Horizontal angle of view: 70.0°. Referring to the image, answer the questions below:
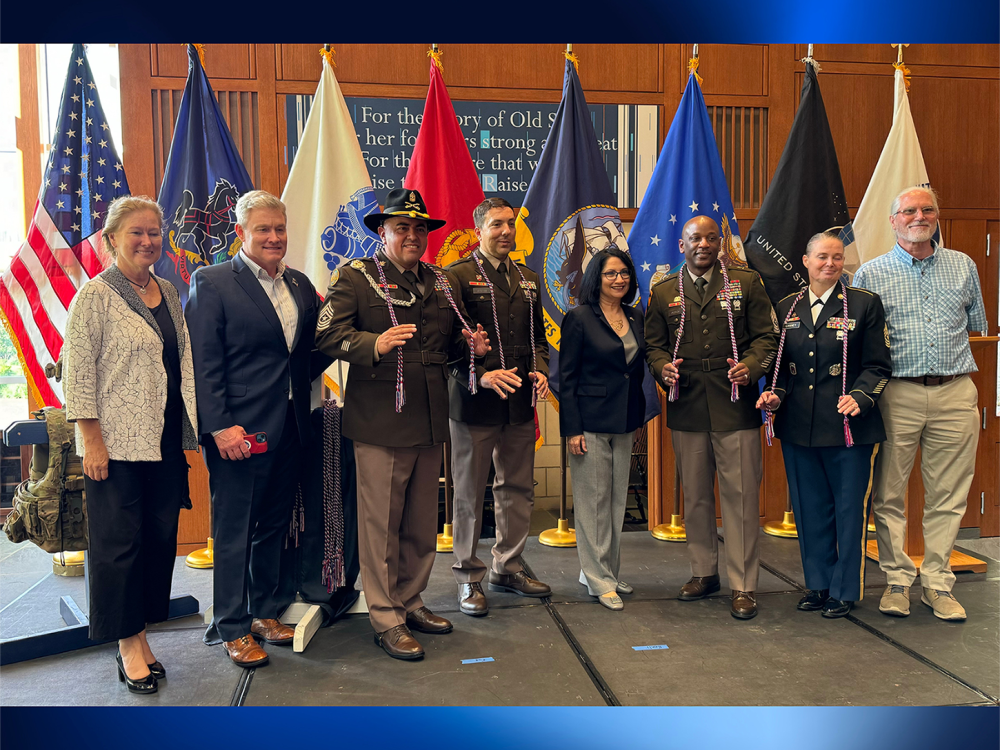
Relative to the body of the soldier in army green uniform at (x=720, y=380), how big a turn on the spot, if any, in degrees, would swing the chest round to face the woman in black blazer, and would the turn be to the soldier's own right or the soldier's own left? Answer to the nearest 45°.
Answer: approximately 90° to the soldier's own right

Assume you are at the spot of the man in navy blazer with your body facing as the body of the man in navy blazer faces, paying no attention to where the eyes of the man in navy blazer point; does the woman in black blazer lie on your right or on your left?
on your left

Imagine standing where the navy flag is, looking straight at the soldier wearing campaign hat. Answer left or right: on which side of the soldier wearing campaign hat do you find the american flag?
right

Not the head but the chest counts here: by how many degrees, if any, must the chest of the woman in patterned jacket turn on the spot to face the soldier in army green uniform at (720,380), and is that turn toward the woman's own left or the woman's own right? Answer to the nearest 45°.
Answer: approximately 45° to the woman's own left

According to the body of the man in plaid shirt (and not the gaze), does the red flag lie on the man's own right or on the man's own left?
on the man's own right

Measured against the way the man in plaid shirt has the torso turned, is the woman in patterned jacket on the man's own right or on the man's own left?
on the man's own right

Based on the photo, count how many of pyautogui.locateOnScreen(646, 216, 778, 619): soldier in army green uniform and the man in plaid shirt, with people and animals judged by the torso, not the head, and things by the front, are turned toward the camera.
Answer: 2

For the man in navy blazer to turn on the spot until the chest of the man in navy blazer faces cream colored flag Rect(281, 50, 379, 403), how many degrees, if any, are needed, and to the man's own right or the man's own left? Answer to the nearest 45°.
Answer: approximately 135° to the man's own left
